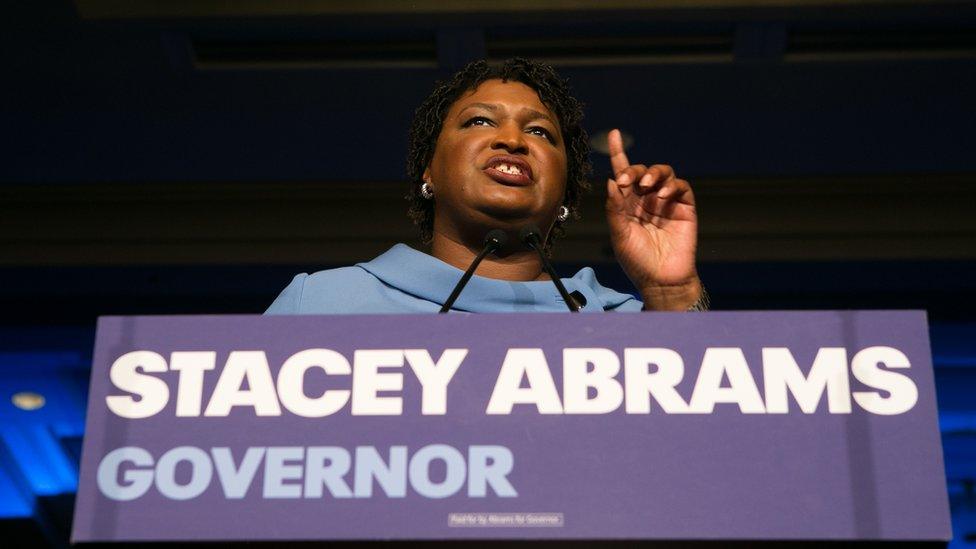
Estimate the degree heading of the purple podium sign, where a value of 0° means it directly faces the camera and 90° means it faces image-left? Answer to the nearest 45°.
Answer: approximately 0°

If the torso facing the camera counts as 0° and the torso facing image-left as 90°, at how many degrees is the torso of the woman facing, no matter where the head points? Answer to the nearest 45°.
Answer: approximately 0°

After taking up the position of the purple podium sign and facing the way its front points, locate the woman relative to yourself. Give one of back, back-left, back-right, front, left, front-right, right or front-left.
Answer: back

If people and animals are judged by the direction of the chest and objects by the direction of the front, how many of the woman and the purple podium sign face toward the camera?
2

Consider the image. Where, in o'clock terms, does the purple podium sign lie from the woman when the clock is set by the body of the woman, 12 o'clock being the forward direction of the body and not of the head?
The purple podium sign is roughly at 12 o'clock from the woman.
